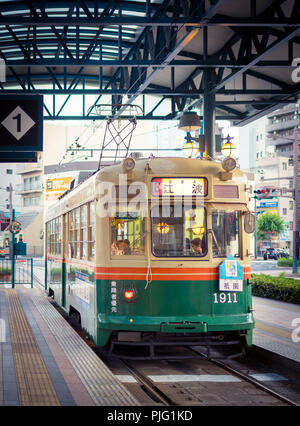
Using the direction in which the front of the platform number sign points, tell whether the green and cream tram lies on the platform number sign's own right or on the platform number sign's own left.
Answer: on the platform number sign's own left

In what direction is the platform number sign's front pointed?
toward the camera
